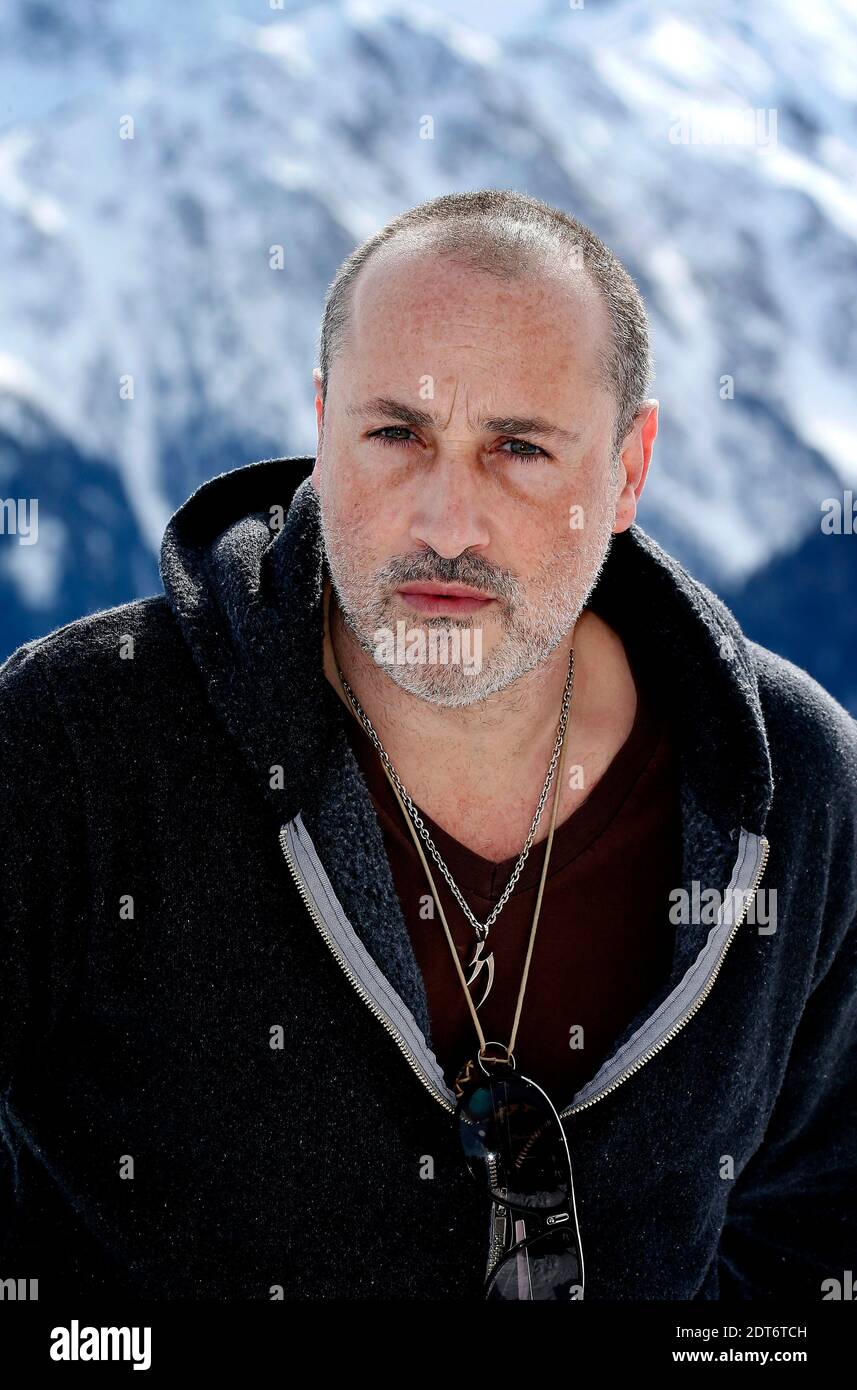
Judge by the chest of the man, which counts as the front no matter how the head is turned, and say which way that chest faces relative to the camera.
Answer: toward the camera
